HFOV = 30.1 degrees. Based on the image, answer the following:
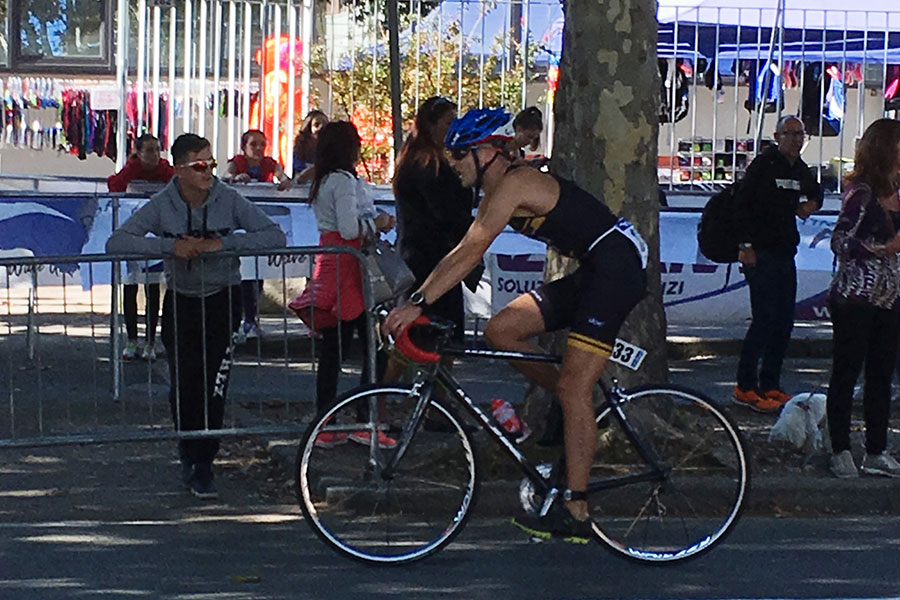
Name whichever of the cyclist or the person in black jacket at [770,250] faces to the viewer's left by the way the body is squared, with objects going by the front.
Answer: the cyclist

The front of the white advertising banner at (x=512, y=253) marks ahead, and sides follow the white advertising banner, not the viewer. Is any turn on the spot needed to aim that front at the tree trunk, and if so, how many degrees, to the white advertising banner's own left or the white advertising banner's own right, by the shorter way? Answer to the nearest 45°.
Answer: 0° — it already faces it

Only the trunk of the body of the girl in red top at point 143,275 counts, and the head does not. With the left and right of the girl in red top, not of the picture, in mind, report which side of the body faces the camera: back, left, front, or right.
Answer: front

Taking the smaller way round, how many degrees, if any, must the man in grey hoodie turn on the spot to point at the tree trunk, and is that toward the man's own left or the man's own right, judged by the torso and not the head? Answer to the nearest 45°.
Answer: approximately 90° to the man's own left

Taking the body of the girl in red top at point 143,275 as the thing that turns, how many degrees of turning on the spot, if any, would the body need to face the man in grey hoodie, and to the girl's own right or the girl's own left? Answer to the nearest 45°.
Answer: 0° — they already face them

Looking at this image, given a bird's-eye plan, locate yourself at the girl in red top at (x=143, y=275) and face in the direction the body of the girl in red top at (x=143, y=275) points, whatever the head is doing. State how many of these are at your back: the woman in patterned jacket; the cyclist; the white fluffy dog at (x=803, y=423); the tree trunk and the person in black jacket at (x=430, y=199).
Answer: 0

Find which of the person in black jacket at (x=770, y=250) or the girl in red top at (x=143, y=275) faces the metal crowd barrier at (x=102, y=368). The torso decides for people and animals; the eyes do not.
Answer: the girl in red top

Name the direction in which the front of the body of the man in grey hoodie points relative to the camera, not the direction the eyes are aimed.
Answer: toward the camera

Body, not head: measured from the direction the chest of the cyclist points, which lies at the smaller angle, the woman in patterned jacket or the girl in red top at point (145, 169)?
the girl in red top

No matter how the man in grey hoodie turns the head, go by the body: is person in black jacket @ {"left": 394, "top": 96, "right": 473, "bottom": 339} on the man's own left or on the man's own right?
on the man's own left

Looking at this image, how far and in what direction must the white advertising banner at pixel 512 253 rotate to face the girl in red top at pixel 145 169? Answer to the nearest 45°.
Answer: approximately 90° to its right

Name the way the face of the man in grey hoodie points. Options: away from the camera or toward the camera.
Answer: toward the camera

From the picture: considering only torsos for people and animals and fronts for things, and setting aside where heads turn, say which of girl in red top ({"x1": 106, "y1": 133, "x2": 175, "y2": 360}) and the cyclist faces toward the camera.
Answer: the girl in red top

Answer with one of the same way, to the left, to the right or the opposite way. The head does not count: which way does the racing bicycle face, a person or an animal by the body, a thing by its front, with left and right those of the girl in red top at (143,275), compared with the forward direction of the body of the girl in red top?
to the right

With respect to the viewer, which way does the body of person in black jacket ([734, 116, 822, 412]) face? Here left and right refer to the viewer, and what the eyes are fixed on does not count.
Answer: facing the viewer and to the right of the viewer

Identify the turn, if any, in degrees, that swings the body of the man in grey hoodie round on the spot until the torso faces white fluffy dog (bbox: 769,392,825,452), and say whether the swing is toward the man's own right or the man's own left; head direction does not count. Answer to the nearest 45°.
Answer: approximately 90° to the man's own left
